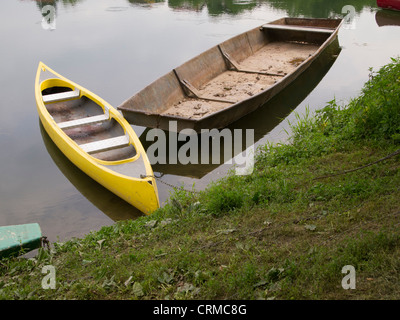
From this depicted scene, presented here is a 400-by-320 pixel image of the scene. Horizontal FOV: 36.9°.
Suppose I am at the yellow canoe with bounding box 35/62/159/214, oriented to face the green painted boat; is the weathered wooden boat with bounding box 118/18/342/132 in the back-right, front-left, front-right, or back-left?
back-left

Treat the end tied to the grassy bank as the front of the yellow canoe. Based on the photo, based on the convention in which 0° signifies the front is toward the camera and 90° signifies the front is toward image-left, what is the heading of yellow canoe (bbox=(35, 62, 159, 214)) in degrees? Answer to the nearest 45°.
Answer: approximately 315°

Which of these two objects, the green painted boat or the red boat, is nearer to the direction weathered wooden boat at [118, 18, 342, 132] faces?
the green painted boat

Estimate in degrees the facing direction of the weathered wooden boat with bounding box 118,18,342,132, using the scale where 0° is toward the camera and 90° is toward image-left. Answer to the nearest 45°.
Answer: approximately 45°

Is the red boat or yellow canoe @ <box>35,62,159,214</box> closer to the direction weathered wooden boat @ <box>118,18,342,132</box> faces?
the yellow canoe

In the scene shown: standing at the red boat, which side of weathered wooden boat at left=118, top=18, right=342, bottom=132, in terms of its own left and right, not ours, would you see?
back

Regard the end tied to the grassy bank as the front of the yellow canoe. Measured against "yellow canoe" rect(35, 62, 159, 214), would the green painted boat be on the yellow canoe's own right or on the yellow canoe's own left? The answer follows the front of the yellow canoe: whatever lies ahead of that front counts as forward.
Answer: on the yellow canoe's own right

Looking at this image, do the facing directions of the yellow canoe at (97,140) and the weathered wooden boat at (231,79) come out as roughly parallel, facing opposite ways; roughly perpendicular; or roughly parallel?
roughly perpendicular
